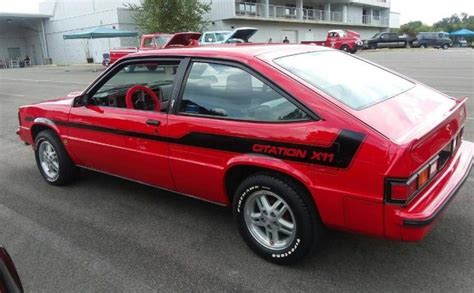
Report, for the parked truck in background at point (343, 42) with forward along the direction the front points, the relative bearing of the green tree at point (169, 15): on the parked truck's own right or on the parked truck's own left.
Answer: on the parked truck's own right

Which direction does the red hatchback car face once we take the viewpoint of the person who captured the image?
facing away from the viewer and to the left of the viewer

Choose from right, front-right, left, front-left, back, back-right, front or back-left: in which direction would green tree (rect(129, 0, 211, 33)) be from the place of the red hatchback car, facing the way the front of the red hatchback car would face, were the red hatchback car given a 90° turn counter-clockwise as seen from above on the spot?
back-right

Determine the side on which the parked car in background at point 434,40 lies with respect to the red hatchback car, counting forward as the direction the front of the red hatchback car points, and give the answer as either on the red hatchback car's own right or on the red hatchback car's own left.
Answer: on the red hatchback car's own right

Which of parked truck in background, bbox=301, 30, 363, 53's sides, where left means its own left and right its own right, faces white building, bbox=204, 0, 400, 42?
left

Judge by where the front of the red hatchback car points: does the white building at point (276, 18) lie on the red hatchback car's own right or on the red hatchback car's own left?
on the red hatchback car's own right

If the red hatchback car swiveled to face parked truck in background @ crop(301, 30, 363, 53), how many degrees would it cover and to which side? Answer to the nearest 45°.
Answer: approximately 45° to its right
